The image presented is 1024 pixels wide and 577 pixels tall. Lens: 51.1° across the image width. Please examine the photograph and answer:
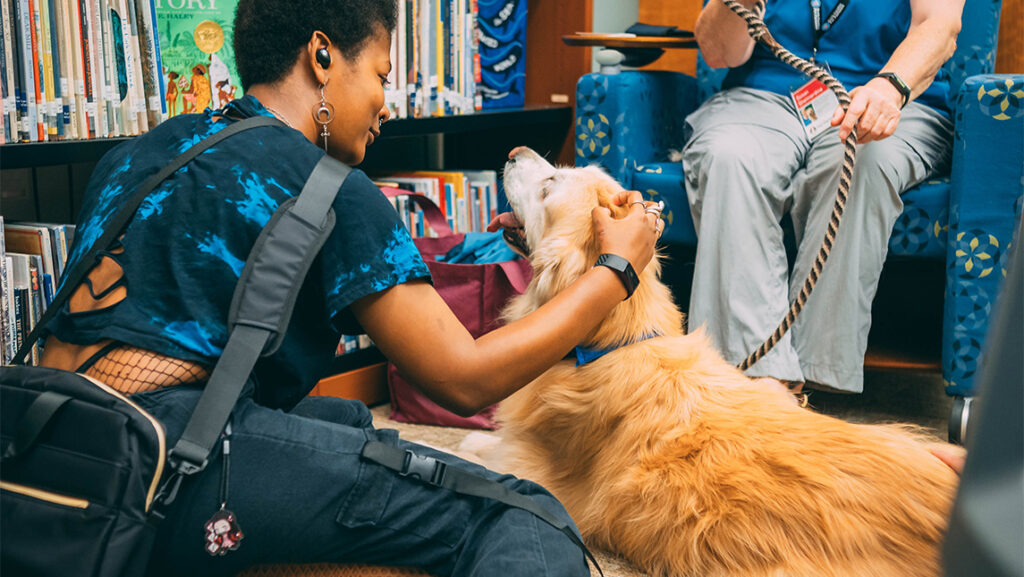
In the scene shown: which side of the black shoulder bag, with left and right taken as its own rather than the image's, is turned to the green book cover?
back

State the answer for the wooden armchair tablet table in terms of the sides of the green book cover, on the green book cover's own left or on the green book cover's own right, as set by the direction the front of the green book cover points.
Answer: on the green book cover's own left

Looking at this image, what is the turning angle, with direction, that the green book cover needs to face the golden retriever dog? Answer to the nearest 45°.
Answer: approximately 45° to its left

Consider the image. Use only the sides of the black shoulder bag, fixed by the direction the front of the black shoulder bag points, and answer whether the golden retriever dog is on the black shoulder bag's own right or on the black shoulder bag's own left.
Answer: on the black shoulder bag's own left

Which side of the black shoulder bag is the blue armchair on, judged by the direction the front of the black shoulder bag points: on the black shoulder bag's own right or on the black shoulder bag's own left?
on the black shoulder bag's own left

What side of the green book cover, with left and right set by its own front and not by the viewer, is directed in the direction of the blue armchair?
left

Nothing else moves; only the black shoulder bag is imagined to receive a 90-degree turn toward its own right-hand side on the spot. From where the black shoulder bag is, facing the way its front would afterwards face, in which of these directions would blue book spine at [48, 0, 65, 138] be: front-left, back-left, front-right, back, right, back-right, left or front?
right

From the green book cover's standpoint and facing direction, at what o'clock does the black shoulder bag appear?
The black shoulder bag is roughly at 12 o'clock from the green book cover.

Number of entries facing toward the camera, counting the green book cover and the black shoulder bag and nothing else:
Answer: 2

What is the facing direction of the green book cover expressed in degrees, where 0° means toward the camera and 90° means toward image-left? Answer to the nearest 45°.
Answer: approximately 0°
